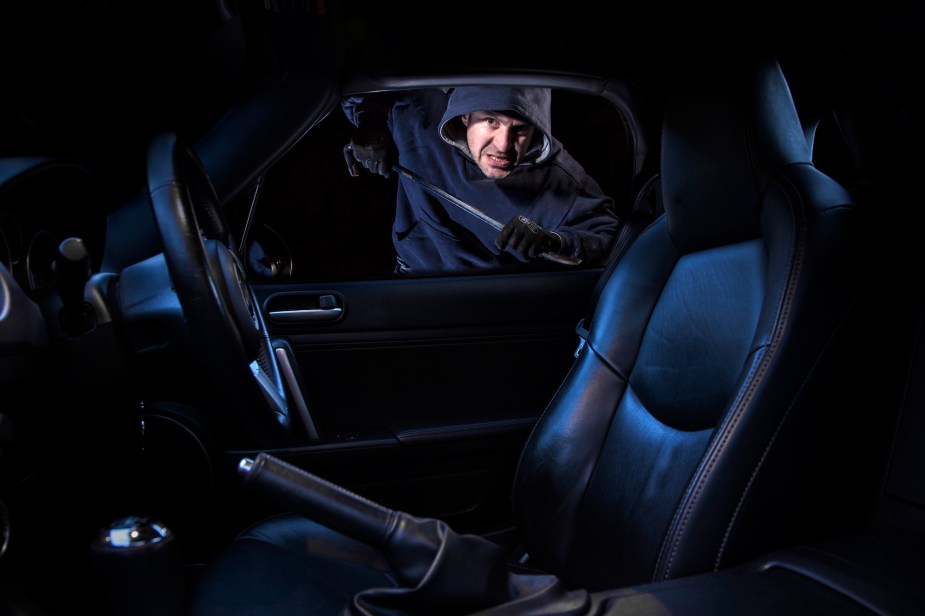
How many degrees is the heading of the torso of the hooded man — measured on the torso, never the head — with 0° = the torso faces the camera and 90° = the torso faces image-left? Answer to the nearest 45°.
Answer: approximately 0°

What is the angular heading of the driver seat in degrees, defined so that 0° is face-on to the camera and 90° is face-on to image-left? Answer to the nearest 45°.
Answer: approximately 45°

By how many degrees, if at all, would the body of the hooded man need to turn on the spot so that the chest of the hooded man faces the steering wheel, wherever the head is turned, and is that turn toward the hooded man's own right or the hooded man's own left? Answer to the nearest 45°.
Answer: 0° — they already face it

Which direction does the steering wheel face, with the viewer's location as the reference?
facing to the right of the viewer

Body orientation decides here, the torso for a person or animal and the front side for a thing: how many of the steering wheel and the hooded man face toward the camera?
1

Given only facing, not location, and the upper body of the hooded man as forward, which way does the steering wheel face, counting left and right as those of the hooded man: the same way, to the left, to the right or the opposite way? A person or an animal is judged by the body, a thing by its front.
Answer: to the left

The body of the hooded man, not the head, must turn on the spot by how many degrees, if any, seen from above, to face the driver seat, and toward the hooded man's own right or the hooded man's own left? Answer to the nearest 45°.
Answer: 0° — they already face it
